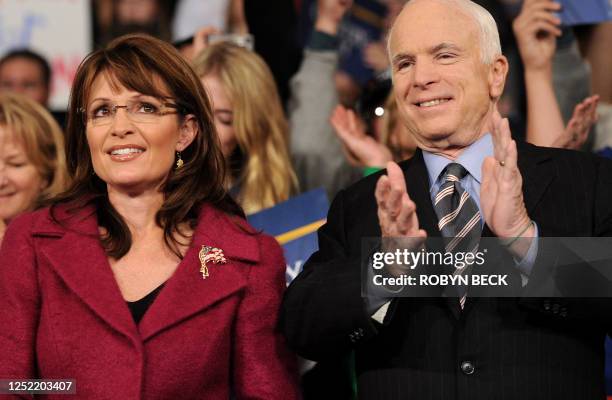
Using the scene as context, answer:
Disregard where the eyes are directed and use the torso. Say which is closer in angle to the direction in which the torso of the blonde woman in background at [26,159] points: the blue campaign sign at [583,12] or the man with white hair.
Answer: the man with white hair

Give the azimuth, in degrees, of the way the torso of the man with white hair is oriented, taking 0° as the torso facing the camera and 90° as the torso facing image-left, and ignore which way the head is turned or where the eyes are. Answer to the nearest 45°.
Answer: approximately 0°

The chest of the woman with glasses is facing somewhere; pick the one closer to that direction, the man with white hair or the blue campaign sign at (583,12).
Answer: the man with white hair

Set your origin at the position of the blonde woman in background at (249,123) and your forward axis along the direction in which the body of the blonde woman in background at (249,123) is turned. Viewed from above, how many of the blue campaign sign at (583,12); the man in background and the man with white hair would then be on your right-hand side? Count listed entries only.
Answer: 1

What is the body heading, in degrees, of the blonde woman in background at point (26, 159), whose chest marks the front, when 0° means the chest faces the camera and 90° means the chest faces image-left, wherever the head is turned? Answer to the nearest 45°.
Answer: approximately 45°

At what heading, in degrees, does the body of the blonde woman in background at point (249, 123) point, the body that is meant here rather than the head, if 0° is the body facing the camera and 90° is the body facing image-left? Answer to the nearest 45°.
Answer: approximately 45°

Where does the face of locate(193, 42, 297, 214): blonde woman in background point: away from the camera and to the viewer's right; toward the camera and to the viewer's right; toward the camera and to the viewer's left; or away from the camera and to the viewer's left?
toward the camera and to the viewer's left

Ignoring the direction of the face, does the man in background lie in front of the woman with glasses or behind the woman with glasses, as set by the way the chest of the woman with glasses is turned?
behind

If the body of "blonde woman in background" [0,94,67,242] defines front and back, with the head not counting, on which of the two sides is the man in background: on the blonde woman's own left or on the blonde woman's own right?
on the blonde woman's own right

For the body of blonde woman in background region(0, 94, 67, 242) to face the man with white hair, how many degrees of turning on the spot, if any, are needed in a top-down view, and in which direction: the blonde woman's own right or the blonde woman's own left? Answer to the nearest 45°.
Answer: approximately 90° to the blonde woman's own left

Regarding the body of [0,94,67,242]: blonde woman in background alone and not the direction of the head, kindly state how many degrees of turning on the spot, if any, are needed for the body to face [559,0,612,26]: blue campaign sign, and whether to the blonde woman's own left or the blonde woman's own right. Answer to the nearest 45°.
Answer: approximately 135° to the blonde woman's own left
